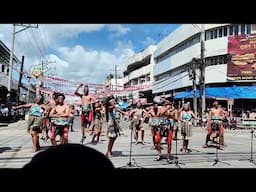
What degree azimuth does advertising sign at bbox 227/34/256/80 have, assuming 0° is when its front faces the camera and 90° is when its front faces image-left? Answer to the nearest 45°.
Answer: approximately 0°

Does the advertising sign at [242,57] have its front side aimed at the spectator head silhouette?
yes
